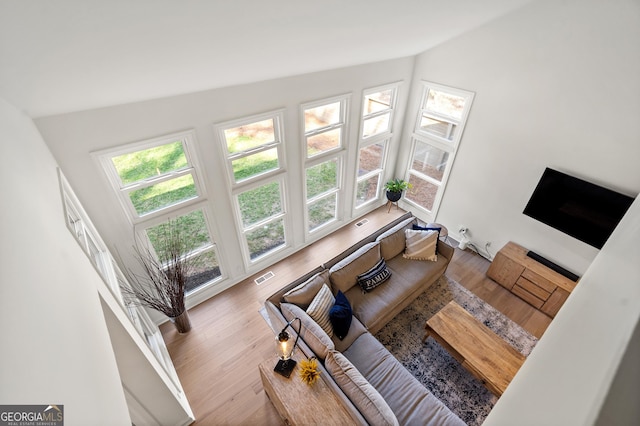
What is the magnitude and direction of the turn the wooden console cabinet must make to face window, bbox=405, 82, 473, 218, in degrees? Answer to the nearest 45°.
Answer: approximately 90° to its right

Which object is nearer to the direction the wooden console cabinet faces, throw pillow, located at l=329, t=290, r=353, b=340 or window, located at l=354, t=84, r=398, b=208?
the throw pillow

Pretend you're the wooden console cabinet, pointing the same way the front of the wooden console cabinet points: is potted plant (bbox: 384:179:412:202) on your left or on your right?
on your right

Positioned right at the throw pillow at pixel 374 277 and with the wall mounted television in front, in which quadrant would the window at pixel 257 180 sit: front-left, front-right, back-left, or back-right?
back-left

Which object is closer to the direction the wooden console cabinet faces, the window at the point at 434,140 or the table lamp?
the table lamp

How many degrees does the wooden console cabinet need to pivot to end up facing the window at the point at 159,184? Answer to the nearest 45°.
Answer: approximately 45° to its right

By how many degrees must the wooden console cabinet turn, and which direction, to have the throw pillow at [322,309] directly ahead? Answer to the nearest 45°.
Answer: approximately 45° to its right
